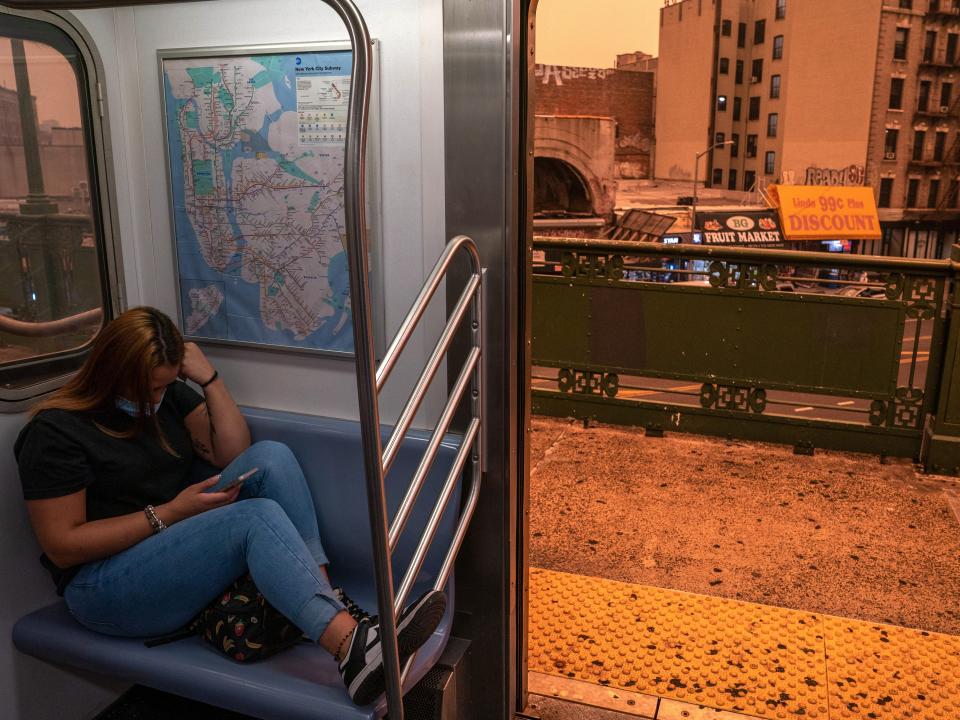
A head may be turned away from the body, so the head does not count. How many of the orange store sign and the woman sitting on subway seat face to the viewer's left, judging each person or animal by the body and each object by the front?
0

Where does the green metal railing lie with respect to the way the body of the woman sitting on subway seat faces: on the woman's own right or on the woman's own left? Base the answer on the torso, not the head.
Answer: on the woman's own left

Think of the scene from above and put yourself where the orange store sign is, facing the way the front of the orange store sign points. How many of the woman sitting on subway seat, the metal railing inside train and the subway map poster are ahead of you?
3

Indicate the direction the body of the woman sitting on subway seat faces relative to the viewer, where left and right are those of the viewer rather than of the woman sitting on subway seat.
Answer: facing the viewer and to the right of the viewer

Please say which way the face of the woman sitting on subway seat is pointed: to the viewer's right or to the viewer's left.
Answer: to the viewer's right

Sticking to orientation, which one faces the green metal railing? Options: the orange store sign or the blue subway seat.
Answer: the orange store sign

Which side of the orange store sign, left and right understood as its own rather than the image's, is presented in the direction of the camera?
front

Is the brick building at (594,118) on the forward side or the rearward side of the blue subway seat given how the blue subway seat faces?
on the rearward side

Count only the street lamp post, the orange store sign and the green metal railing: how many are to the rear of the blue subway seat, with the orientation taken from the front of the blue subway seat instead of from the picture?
3

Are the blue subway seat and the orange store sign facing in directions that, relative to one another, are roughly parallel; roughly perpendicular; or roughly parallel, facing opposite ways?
roughly parallel

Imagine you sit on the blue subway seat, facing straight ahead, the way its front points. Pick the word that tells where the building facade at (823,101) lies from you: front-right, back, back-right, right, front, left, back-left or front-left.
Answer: back

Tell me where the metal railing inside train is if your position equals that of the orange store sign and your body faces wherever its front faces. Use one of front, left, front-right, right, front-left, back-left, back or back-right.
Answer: front

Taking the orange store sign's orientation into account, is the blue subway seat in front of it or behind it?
in front

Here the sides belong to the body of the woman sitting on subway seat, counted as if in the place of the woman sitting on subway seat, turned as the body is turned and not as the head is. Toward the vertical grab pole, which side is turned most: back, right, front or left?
front

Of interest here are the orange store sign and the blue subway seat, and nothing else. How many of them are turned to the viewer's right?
0

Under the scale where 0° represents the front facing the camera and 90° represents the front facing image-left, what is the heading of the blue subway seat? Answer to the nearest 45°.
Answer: approximately 45°

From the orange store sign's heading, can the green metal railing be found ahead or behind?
ahead

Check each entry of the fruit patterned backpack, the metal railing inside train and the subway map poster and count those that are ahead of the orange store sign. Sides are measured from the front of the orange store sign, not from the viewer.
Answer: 3

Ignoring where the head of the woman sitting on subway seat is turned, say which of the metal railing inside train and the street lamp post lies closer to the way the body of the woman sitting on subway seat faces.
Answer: the metal railing inside train
